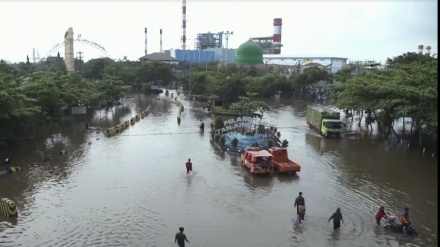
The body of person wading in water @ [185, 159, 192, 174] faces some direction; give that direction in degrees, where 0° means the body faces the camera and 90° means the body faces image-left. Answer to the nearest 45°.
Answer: approximately 180°

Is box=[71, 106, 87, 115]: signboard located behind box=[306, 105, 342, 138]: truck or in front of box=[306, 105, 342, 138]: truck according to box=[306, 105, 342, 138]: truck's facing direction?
behind

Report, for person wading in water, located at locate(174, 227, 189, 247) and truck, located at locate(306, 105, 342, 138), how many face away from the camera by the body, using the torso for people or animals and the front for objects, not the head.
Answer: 1

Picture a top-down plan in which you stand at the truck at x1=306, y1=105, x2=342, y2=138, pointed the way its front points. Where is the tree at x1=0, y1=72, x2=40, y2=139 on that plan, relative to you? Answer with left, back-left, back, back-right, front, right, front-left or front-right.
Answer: right

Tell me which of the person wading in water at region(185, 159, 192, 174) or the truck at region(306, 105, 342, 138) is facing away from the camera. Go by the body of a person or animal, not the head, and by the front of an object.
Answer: the person wading in water

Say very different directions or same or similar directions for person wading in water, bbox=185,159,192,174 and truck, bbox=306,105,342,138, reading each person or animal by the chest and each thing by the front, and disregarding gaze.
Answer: very different directions

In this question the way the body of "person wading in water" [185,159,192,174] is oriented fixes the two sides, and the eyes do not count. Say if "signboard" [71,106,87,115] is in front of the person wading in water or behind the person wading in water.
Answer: in front

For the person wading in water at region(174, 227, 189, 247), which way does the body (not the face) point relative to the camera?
away from the camera

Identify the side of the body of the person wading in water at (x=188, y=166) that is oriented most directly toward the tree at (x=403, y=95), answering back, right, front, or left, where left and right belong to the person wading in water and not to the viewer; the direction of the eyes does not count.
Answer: right

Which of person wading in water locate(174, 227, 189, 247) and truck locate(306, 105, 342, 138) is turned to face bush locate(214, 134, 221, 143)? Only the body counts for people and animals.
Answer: the person wading in water

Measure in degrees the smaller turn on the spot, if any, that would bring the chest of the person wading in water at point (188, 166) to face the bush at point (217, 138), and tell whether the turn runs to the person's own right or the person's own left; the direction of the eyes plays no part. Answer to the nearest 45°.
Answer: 0° — they already face it

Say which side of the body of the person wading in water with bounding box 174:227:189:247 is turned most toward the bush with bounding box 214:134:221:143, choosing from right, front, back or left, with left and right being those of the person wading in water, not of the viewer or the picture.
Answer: front

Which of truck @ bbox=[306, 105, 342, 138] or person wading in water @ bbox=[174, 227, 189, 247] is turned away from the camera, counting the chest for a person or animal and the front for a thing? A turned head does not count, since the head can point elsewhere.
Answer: the person wading in water
